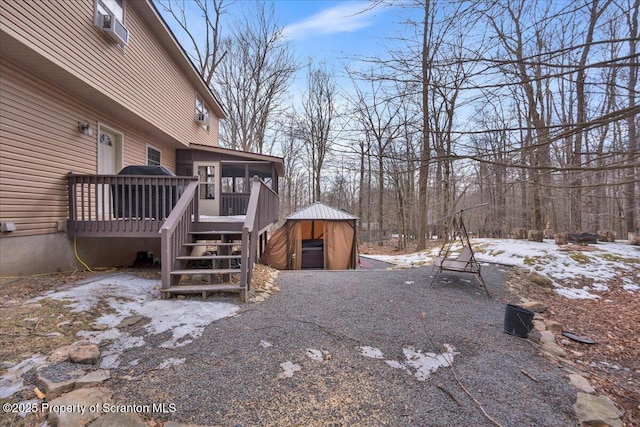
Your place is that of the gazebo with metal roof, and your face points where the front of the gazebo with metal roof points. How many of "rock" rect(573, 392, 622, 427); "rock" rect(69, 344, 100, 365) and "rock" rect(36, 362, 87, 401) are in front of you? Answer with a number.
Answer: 3

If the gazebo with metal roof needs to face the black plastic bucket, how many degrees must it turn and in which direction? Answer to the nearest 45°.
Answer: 0° — it already faces it

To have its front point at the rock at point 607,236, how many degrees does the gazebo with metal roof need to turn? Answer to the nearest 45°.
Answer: approximately 90° to its left

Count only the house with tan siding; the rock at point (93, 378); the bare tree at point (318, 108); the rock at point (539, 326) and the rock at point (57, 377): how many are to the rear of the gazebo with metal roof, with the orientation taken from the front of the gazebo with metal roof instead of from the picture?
1

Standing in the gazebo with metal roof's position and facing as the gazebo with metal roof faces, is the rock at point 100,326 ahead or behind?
ahead

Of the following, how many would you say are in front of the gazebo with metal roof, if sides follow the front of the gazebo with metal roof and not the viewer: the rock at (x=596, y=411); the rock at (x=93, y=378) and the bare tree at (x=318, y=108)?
2

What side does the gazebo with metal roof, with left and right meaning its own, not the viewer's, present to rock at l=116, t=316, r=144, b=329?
front

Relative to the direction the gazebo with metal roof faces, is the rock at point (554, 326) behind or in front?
in front

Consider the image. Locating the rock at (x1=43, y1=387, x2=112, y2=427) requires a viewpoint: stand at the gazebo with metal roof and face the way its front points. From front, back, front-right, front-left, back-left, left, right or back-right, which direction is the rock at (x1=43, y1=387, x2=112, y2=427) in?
front

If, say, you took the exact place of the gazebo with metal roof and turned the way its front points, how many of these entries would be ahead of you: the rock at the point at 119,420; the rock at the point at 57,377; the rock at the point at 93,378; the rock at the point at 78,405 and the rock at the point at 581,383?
5

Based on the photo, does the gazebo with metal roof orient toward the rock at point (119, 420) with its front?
yes

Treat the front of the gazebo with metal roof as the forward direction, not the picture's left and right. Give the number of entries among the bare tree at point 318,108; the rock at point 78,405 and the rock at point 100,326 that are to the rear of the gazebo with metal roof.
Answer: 1

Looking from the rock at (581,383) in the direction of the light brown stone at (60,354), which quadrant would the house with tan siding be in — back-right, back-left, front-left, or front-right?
front-right

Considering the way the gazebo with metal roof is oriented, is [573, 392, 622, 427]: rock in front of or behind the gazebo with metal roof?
in front

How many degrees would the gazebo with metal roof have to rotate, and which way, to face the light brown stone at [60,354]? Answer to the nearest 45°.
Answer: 0° — it already faces it

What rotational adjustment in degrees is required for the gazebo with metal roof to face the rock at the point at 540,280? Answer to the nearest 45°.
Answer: approximately 45° to its left

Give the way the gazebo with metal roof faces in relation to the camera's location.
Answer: facing the viewer

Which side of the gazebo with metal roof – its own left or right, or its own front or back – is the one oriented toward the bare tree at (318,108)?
back

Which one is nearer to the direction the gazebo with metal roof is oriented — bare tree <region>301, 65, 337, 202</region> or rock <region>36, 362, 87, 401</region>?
the rock
